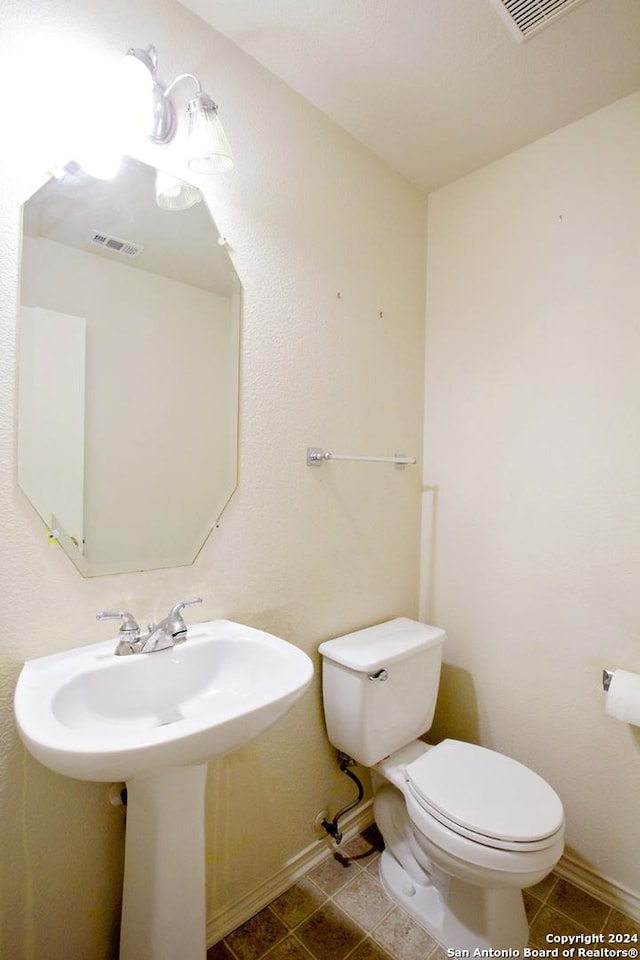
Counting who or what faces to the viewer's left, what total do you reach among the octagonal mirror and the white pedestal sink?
0

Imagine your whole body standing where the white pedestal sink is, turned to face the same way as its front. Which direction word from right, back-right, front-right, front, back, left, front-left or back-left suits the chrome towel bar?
left

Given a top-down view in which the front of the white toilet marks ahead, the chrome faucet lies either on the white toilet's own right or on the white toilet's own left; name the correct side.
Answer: on the white toilet's own right

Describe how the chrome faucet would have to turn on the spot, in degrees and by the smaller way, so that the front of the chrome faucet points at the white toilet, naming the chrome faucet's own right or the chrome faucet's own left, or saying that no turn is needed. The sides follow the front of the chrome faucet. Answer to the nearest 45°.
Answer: approximately 45° to the chrome faucet's own left

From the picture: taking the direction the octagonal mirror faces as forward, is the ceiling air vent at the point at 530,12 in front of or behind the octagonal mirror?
in front

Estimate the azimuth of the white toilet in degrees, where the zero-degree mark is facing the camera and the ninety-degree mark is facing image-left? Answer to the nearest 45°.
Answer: approximately 315°

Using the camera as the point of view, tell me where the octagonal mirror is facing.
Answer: facing the viewer and to the right of the viewer

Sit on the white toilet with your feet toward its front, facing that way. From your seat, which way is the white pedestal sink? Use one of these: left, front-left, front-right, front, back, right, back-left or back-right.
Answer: right
